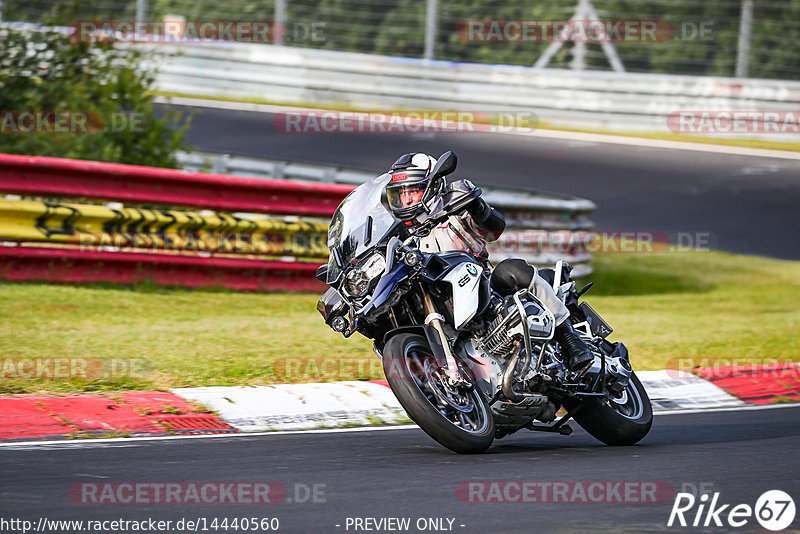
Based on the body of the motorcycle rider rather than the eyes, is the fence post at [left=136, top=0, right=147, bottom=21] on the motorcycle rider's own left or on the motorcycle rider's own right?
on the motorcycle rider's own right

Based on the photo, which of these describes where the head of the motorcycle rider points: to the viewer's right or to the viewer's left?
to the viewer's left

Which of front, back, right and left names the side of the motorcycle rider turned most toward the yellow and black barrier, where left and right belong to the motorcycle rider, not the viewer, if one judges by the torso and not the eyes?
right

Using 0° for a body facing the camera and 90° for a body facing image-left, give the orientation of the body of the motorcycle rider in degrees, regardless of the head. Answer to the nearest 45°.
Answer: approximately 45°

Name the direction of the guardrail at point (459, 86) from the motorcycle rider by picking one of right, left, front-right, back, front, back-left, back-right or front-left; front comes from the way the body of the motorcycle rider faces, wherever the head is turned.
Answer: back-right

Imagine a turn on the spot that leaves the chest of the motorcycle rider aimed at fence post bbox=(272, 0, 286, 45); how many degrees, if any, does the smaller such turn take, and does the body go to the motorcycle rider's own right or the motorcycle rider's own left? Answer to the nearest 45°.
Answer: approximately 135° to the motorcycle rider's own right

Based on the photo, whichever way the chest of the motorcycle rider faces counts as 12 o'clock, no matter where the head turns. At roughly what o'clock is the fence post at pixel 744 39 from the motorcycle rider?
The fence post is roughly at 5 o'clock from the motorcycle rider.

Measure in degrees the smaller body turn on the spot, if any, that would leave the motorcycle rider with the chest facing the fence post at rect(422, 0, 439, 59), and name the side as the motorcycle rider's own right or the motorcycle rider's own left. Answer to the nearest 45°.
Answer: approximately 135° to the motorcycle rider's own right

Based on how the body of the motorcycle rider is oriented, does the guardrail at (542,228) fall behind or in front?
behind

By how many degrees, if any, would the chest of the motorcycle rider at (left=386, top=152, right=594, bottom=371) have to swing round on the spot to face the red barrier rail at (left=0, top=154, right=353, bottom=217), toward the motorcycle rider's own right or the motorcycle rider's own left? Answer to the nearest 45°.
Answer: approximately 90° to the motorcycle rider's own right
